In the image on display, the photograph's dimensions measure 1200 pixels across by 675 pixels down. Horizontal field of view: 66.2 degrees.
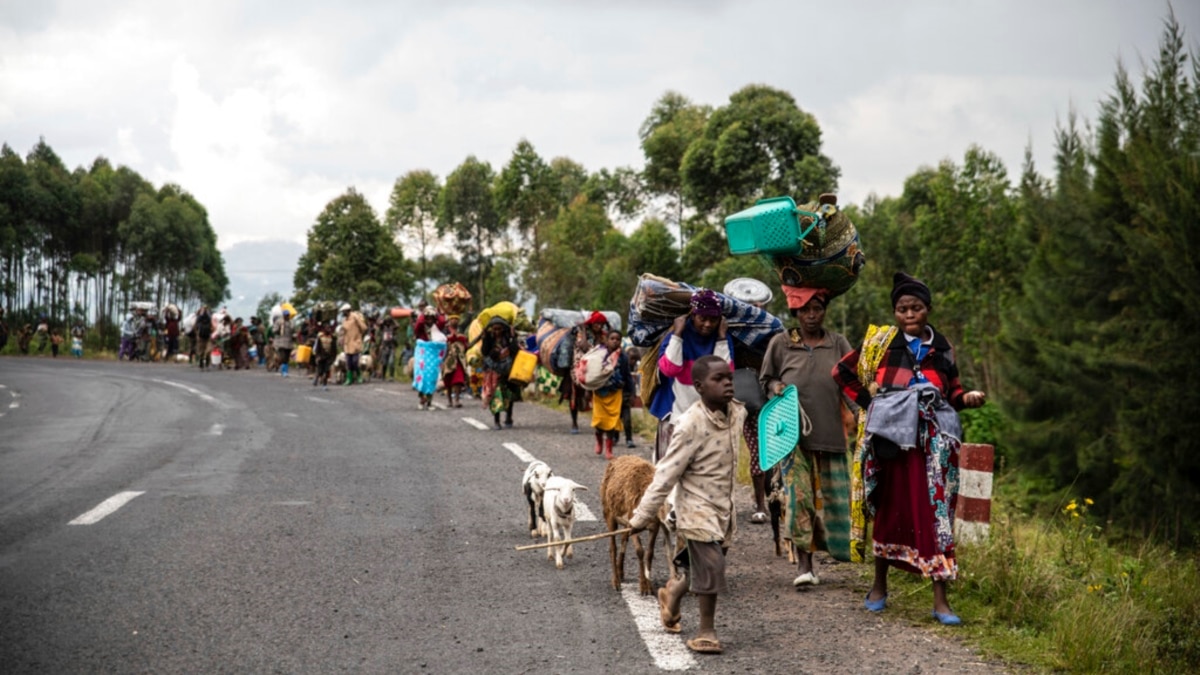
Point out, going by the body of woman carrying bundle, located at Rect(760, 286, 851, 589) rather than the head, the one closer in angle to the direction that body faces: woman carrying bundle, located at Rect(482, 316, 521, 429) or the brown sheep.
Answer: the brown sheep

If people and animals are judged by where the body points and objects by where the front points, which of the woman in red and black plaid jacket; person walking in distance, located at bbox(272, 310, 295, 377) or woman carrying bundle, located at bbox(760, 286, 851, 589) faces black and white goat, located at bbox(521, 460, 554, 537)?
the person walking in distance

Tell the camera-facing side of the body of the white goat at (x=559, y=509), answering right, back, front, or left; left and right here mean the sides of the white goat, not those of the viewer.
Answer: front

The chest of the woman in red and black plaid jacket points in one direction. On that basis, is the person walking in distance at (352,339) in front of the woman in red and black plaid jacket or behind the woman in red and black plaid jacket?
behind

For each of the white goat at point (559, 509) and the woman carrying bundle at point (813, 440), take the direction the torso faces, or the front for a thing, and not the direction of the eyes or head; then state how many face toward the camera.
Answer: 2

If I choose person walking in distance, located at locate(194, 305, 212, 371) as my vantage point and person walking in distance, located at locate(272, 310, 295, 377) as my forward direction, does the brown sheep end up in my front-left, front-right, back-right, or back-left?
front-right

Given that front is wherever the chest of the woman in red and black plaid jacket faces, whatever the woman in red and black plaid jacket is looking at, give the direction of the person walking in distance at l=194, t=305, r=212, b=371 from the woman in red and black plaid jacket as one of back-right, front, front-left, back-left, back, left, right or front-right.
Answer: back-right

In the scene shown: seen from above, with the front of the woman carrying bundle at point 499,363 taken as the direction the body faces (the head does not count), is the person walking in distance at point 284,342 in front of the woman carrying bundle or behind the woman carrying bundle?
behind

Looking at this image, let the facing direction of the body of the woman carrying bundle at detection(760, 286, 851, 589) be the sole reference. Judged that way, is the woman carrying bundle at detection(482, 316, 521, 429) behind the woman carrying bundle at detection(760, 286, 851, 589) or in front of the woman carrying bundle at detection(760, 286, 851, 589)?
behind

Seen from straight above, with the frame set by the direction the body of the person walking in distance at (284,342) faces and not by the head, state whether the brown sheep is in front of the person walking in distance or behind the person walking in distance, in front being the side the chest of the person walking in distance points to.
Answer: in front

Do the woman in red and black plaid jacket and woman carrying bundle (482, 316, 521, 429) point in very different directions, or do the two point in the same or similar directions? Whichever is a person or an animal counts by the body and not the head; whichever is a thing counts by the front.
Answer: same or similar directions

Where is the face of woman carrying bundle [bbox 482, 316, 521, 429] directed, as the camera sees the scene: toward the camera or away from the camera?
toward the camera

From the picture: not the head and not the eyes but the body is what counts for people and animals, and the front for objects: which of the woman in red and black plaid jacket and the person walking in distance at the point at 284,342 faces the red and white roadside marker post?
the person walking in distance

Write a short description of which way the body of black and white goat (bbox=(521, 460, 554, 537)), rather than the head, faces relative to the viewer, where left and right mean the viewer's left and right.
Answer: facing the viewer
